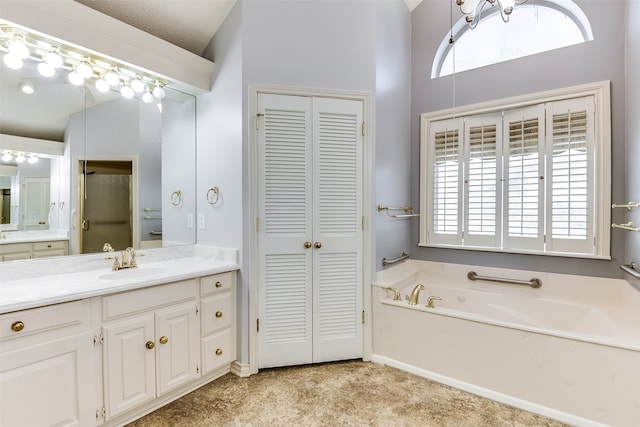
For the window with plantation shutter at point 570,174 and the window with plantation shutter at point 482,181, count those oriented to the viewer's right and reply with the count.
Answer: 0

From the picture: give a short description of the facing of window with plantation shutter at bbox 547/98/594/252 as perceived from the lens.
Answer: facing the viewer

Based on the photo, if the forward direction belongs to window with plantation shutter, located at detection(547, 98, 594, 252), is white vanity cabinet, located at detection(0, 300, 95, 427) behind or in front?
in front

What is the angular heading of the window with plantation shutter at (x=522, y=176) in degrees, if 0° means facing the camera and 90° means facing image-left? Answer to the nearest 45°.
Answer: approximately 45°

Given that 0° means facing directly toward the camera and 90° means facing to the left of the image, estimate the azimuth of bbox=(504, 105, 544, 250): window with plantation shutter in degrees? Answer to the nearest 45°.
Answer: approximately 45°

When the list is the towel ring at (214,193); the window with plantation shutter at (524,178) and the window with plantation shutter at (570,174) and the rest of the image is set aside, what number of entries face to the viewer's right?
0

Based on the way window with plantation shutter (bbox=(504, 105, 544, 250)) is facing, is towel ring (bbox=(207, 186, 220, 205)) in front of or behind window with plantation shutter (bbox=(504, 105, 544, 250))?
in front

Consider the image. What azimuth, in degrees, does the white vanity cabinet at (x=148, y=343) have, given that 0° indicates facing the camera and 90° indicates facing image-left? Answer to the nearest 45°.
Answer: approximately 315°

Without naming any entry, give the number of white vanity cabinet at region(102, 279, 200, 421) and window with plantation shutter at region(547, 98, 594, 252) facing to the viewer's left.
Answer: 0

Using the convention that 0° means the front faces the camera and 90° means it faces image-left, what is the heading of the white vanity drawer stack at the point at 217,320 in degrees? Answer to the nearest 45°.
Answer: approximately 315°

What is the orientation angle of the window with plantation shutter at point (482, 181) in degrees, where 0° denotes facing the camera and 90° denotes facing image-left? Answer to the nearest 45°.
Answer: approximately 45°
